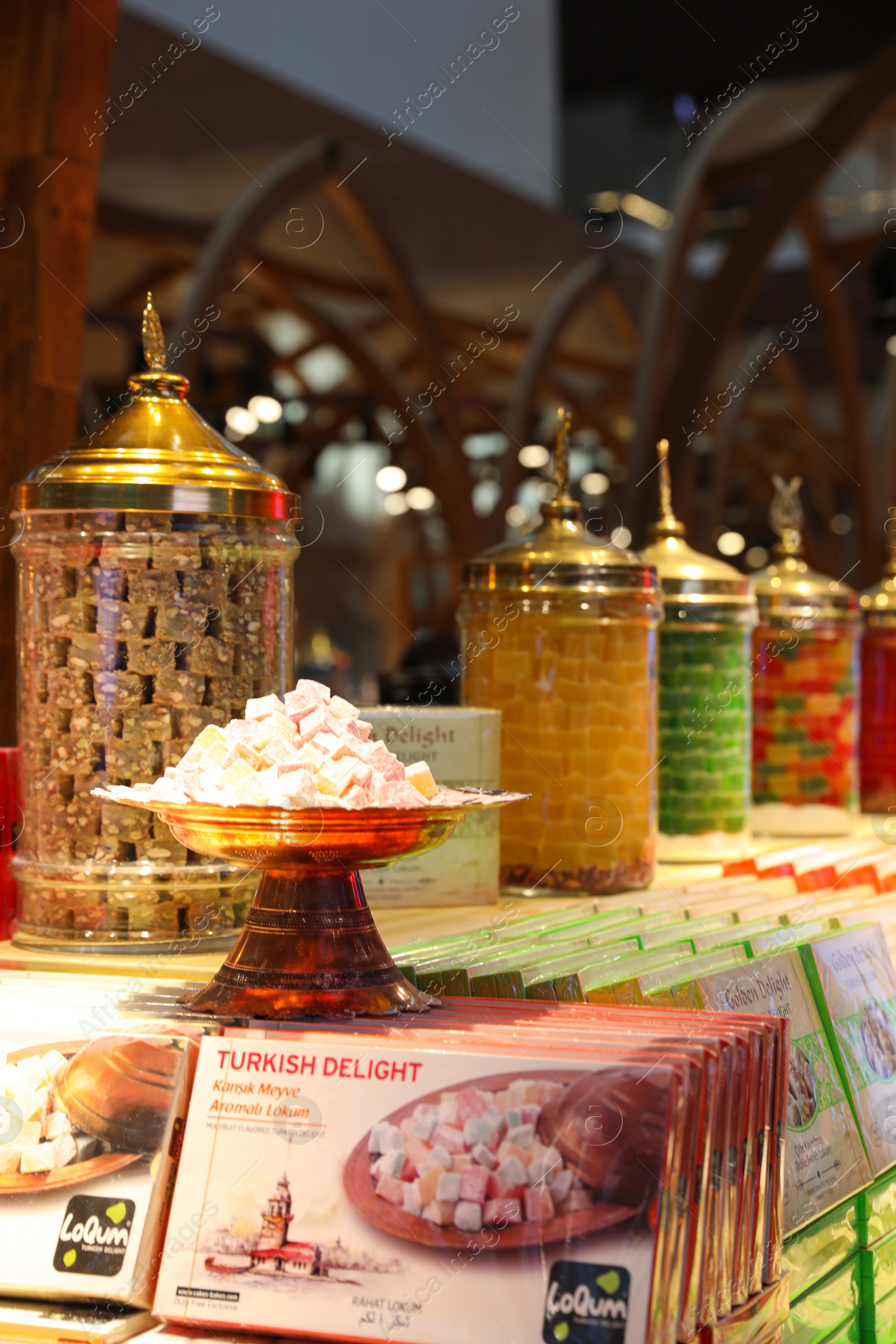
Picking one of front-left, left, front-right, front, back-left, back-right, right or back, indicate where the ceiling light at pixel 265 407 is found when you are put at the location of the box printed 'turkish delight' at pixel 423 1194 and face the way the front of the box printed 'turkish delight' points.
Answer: back

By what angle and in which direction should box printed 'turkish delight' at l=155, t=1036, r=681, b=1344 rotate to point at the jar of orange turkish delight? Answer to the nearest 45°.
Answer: approximately 180°

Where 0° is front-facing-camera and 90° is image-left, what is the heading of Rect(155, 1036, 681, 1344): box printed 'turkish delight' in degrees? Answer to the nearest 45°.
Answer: approximately 0°

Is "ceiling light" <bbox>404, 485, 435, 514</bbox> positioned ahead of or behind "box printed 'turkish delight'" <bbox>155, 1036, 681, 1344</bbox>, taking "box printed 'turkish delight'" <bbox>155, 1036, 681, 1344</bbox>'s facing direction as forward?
behind

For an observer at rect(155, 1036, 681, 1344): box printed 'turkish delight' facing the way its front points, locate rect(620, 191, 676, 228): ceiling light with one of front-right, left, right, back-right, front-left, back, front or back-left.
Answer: back

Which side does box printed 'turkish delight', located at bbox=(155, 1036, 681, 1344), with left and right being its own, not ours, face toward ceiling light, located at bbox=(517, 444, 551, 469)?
back
